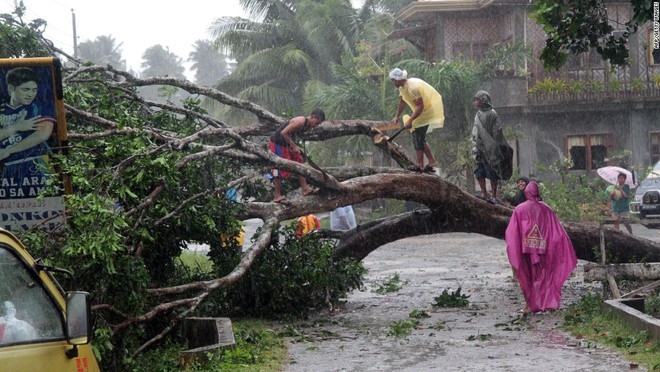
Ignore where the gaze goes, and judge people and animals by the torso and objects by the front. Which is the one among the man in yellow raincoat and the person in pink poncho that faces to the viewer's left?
the man in yellow raincoat

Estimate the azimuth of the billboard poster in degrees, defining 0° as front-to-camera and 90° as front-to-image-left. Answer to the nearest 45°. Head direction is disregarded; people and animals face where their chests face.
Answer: approximately 0°

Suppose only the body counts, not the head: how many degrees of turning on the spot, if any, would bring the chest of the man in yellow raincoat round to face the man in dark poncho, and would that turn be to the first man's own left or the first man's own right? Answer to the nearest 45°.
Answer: approximately 180°

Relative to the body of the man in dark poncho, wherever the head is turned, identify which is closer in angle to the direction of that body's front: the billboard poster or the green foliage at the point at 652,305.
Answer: the billboard poster

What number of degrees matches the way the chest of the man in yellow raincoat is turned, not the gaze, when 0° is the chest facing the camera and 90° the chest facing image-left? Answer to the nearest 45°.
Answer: approximately 90°

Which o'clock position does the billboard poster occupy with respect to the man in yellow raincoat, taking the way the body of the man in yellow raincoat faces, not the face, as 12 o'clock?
The billboard poster is roughly at 10 o'clock from the man in yellow raincoat.

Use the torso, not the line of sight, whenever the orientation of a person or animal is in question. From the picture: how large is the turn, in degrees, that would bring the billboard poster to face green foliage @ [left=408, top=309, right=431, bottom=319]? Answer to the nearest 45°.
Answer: approximately 45° to its left

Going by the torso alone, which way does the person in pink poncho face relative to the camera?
away from the camera

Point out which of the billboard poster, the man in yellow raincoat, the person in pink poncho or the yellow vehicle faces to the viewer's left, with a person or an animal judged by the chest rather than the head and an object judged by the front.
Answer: the man in yellow raincoat
